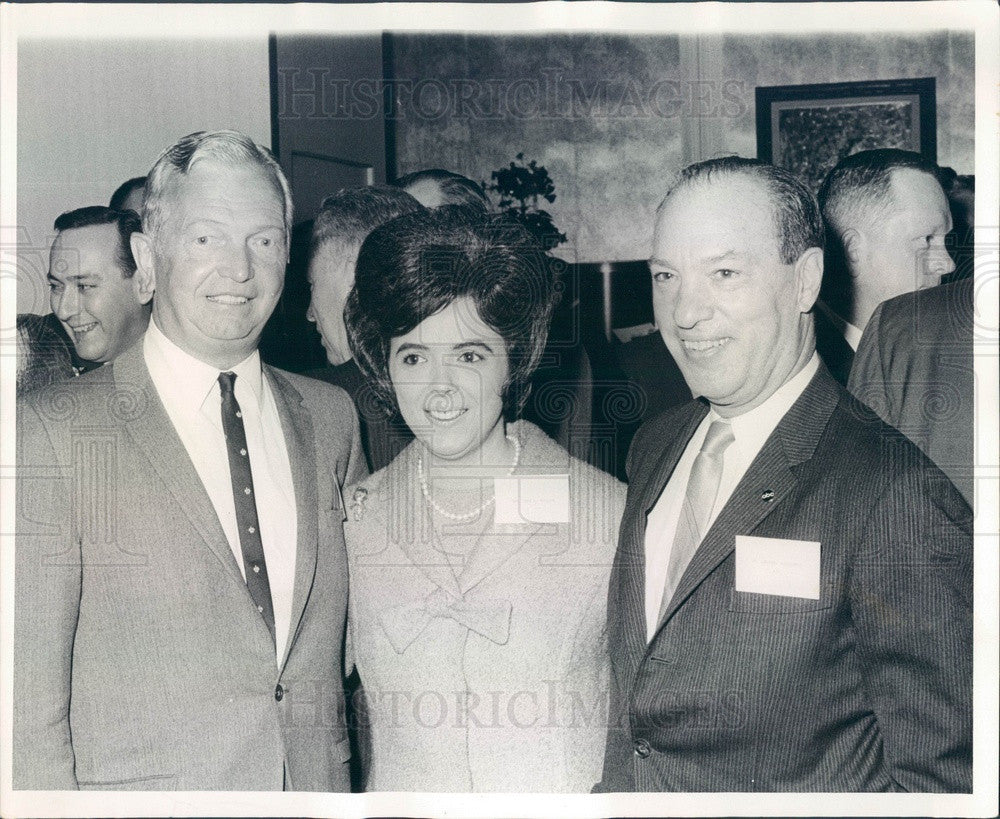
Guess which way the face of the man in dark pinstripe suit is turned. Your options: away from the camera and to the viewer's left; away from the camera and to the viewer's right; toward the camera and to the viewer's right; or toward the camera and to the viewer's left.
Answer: toward the camera and to the viewer's left

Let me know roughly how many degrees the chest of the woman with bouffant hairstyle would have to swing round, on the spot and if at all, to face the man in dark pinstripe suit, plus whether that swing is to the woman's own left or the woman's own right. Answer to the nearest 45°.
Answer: approximately 90° to the woman's own left

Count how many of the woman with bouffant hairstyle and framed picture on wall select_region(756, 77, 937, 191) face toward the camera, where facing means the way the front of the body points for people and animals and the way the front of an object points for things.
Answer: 2

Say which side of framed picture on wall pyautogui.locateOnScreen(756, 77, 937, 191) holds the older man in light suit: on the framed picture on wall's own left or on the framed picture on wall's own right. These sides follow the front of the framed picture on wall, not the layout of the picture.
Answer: on the framed picture on wall's own right

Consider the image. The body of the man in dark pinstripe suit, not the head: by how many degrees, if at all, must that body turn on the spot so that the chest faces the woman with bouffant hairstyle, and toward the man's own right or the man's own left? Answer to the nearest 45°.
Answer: approximately 45° to the man's own right

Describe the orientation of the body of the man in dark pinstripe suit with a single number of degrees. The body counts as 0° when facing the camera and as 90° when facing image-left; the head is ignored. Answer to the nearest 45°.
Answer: approximately 45°
